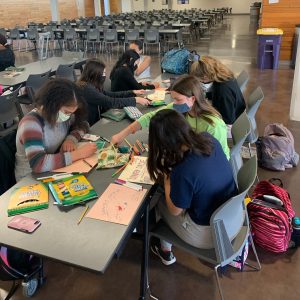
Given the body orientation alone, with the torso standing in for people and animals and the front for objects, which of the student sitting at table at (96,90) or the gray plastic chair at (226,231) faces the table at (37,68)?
the gray plastic chair

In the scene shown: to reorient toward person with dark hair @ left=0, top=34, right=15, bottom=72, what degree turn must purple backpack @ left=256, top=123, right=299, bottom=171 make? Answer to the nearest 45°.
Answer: approximately 90° to its right

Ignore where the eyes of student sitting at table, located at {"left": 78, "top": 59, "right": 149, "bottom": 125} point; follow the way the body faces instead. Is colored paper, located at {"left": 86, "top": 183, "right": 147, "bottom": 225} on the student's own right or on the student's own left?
on the student's own right

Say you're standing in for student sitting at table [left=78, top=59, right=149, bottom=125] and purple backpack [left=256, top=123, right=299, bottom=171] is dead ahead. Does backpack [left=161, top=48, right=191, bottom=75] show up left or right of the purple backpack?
left

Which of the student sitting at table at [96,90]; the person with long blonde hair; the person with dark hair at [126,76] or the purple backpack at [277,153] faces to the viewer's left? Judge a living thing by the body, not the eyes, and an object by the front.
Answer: the person with long blonde hair

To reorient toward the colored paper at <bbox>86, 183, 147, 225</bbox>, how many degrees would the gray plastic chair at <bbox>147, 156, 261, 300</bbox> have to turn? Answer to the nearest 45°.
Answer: approximately 45° to its left

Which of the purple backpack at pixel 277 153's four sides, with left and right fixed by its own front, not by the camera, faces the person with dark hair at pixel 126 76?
right

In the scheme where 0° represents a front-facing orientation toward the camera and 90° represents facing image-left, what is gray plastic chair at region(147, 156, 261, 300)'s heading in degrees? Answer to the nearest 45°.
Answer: approximately 135°

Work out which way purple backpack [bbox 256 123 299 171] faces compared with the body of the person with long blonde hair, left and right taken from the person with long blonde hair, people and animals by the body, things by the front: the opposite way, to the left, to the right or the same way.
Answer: to the left

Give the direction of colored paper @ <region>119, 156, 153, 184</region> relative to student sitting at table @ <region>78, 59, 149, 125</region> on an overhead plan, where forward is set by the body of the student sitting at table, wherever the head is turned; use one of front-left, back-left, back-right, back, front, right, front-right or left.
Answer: right

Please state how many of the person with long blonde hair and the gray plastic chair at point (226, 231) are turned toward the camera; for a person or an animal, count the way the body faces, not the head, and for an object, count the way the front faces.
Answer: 0

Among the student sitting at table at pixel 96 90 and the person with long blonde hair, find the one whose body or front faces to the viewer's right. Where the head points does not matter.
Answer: the student sitting at table

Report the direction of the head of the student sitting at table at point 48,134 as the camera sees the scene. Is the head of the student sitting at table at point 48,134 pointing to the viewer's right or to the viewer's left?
to the viewer's right

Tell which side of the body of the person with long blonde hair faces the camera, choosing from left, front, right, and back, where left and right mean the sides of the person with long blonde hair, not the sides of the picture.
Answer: left

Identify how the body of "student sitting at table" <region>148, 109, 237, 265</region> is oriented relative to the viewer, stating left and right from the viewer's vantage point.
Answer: facing away from the viewer and to the left of the viewer

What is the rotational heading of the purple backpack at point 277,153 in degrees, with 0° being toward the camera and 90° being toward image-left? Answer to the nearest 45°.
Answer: approximately 0°
